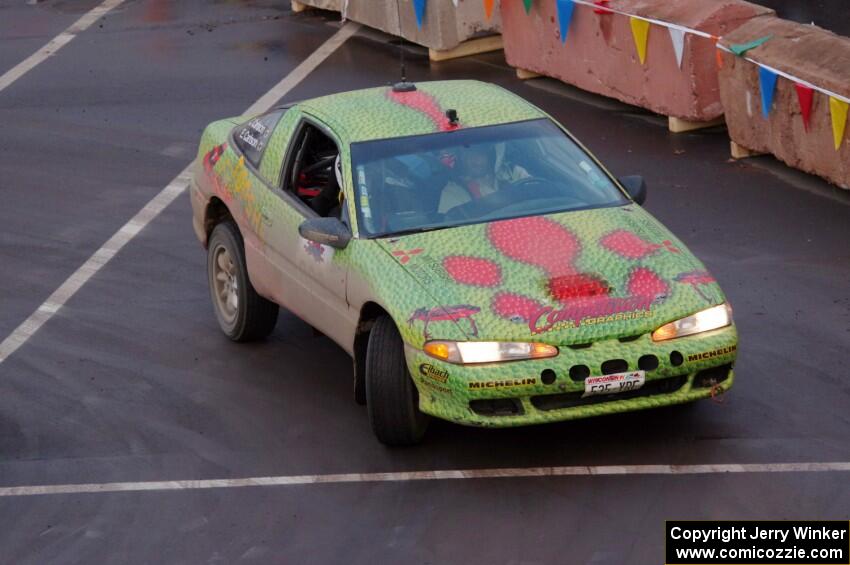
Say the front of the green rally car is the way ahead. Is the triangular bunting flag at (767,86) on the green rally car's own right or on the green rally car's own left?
on the green rally car's own left

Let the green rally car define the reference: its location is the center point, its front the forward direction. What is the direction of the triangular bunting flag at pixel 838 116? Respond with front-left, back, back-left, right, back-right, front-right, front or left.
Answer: left

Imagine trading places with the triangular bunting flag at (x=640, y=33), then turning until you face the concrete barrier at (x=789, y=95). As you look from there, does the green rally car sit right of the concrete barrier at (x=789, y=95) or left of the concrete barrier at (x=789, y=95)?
right

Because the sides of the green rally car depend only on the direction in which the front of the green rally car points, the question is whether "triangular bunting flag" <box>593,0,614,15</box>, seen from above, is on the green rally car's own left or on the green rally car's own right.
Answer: on the green rally car's own left

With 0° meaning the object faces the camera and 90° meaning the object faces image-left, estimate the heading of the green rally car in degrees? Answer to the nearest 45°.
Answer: approximately 315°

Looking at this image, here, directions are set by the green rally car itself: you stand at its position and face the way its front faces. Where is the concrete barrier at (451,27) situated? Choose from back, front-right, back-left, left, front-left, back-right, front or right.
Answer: back-left

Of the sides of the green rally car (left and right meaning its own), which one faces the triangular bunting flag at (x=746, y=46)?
left

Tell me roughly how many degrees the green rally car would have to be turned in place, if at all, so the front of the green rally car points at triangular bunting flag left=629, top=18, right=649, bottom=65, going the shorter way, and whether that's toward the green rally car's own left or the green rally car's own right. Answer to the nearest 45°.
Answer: approximately 135° to the green rally car's own left

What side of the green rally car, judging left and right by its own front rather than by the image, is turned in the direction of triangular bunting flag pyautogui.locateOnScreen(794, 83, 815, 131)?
left
